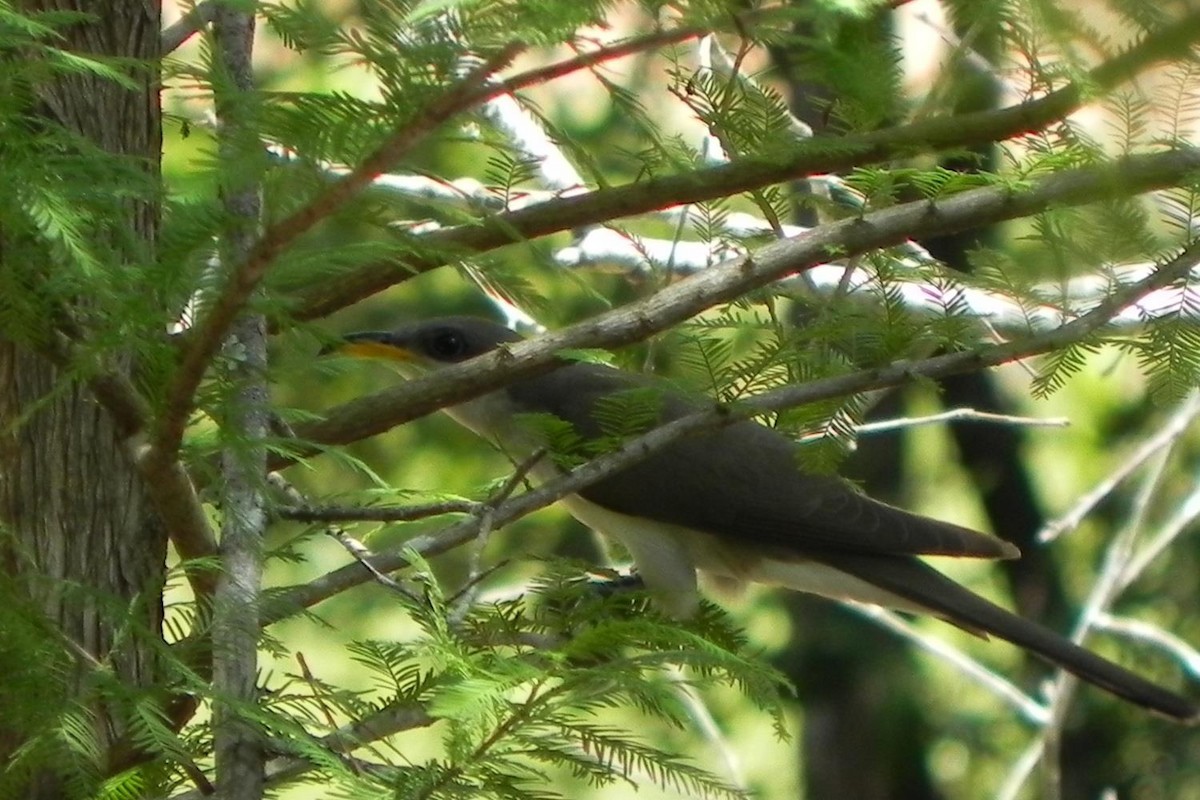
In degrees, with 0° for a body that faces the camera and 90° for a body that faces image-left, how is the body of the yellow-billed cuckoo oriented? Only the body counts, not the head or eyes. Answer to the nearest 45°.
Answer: approximately 90°

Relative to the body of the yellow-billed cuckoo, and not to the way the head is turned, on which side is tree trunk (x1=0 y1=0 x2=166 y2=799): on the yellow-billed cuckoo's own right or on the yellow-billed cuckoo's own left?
on the yellow-billed cuckoo's own left
